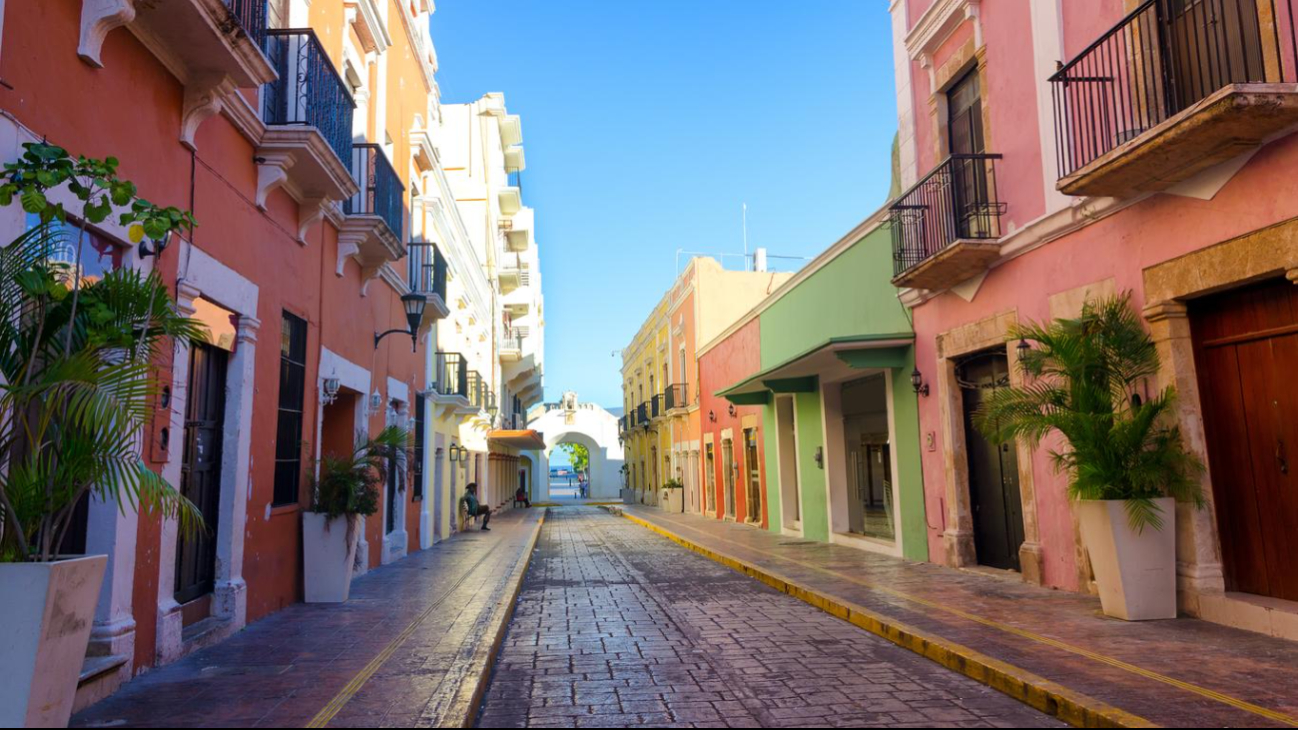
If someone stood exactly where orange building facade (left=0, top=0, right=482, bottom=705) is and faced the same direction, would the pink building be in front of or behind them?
in front

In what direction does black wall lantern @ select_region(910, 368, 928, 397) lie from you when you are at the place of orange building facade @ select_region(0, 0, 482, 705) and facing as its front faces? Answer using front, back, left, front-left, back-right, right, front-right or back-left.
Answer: front-left

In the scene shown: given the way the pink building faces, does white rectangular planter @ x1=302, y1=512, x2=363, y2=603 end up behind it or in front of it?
in front

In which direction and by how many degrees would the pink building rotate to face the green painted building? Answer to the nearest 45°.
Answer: approximately 90° to its right

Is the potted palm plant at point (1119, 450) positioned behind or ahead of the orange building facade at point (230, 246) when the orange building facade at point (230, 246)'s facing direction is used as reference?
ahead

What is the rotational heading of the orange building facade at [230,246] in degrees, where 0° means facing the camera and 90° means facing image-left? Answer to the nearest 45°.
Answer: approximately 315°

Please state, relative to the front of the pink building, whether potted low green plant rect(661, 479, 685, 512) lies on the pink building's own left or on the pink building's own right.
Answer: on the pink building's own right

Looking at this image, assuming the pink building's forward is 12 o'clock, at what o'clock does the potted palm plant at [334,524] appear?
The potted palm plant is roughly at 1 o'clock from the pink building.

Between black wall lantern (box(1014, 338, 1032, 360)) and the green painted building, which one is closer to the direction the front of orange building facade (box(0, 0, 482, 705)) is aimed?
the black wall lantern

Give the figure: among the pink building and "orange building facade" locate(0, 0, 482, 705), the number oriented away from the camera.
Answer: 0
